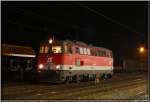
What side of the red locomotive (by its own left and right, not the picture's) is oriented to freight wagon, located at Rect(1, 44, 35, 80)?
right

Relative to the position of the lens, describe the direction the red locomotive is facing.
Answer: facing the viewer and to the left of the viewer
